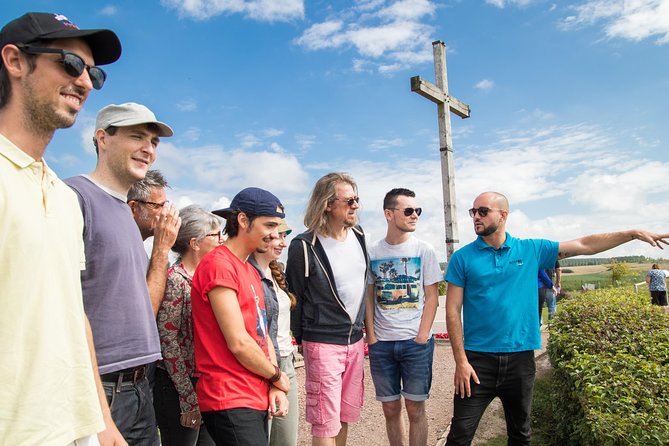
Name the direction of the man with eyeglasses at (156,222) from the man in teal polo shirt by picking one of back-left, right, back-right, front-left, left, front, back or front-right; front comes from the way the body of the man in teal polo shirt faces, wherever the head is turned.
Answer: front-right

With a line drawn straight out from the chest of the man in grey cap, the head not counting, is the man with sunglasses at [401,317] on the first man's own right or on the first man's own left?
on the first man's own left

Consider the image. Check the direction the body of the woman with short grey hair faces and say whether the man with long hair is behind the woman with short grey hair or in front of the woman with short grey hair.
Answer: in front

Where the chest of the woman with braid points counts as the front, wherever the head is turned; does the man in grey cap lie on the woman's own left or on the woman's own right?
on the woman's own right

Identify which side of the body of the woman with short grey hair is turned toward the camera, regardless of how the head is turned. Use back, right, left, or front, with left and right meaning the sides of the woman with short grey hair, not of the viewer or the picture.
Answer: right

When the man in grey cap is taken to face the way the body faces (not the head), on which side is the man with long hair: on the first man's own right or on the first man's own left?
on the first man's own left

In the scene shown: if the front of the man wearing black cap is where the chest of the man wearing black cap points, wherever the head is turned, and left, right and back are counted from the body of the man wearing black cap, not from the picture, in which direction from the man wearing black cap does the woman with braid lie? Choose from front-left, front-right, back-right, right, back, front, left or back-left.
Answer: left

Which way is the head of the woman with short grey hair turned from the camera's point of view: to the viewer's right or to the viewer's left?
to the viewer's right

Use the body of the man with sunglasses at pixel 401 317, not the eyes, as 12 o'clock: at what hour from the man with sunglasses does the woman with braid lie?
The woman with braid is roughly at 2 o'clock from the man with sunglasses.

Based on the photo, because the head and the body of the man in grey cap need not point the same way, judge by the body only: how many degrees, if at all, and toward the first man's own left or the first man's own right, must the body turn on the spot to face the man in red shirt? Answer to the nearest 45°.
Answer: approximately 45° to the first man's own left

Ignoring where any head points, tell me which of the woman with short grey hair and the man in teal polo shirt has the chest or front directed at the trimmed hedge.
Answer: the woman with short grey hair

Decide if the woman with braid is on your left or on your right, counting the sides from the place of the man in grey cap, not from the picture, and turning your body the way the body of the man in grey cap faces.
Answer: on your left

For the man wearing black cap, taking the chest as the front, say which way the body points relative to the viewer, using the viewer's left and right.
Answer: facing the viewer and to the right of the viewer

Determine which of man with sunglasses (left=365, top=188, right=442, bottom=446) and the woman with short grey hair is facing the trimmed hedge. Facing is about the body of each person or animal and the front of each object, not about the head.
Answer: the woman with short grey hair

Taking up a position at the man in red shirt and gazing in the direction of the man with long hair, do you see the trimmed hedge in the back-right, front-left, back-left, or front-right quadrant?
front-right

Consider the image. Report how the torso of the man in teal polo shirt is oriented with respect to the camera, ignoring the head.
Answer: toward the camera
